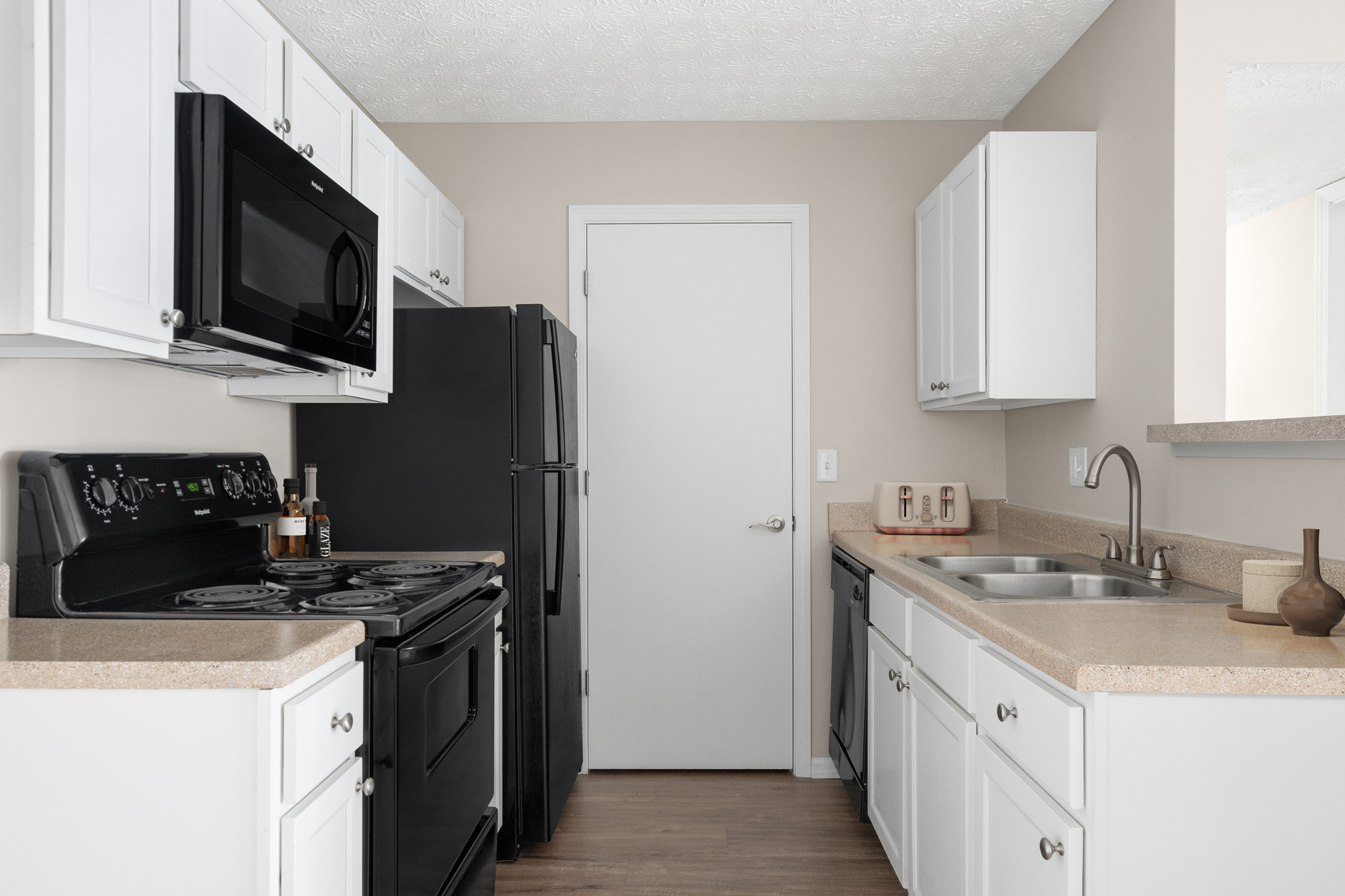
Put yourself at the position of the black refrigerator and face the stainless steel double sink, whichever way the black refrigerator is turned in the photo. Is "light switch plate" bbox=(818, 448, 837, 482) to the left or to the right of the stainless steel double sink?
left

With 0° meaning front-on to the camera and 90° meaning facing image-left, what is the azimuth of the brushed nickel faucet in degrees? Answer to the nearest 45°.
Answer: approximately 45°

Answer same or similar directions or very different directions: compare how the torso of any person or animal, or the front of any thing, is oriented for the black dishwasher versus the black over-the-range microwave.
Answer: very different directions

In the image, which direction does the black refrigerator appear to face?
to the viewer's right

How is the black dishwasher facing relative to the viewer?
to the viewer's left

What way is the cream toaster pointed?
toward the camera

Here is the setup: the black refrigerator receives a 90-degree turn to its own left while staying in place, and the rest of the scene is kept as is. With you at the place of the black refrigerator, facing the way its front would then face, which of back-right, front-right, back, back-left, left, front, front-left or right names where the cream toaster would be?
right

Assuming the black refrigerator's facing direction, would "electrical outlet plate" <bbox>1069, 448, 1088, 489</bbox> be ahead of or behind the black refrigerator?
ahead

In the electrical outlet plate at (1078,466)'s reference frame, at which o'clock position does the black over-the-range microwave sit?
The black over-the-range microwave is roughly at 12 o'clock from the electrical outlet plate.

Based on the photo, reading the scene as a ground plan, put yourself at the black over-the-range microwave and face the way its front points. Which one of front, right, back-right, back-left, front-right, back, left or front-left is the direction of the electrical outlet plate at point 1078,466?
front-left

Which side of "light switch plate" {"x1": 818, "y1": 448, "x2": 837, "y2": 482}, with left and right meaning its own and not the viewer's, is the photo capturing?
front

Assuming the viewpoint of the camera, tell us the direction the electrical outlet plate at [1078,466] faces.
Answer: facing the viewer and to the left of the viewer

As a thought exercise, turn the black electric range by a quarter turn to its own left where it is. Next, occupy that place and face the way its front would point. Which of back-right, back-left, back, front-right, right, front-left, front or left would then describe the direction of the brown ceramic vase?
right

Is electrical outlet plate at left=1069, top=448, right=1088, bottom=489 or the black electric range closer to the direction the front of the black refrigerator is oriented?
the electrical outlet plate

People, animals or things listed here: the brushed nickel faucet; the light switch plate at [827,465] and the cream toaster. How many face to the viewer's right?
0
